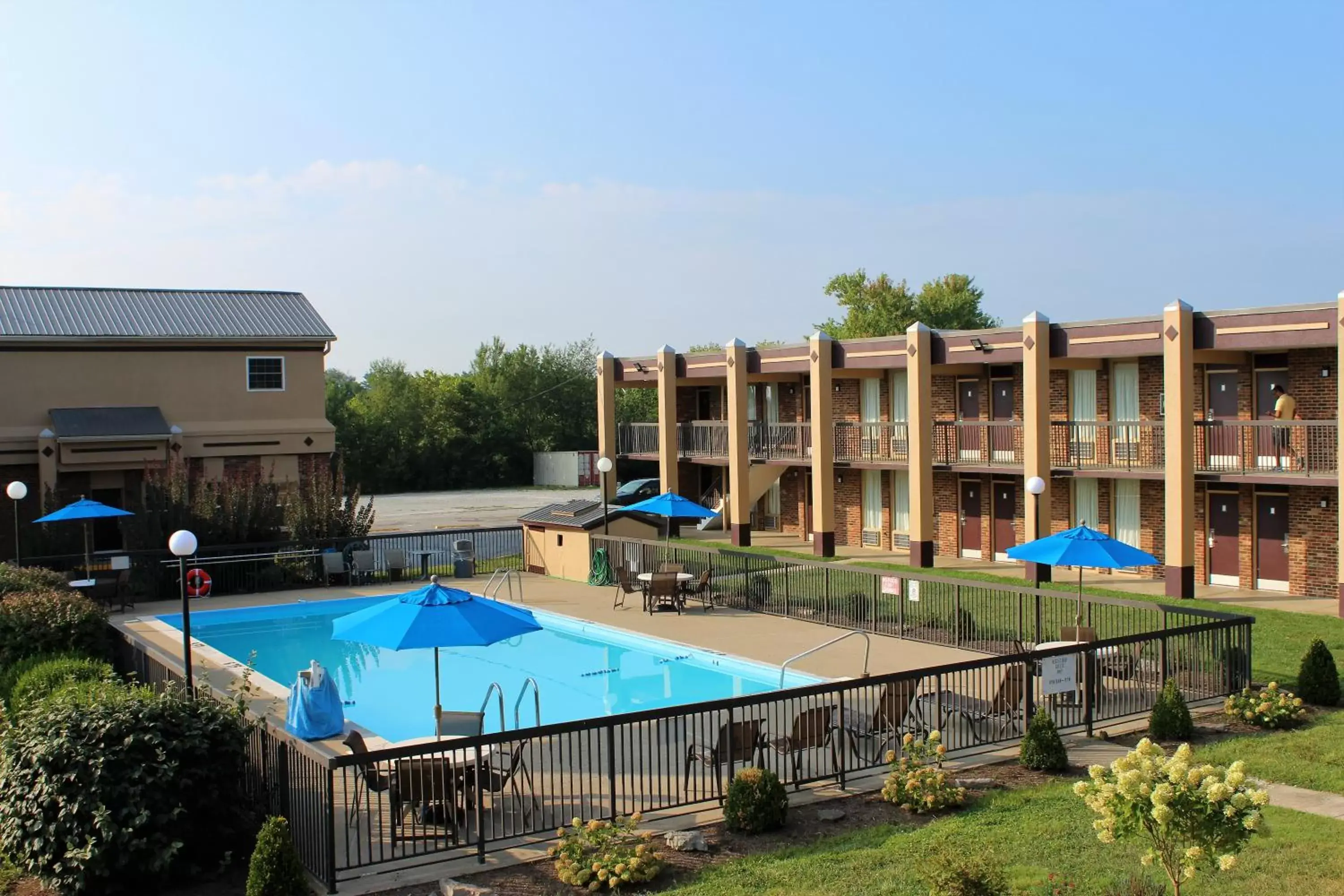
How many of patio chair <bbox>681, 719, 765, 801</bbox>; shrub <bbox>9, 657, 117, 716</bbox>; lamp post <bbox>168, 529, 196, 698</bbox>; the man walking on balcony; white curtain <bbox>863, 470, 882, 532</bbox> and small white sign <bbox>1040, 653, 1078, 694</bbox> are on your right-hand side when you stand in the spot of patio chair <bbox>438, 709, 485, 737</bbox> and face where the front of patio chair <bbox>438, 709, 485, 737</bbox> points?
2

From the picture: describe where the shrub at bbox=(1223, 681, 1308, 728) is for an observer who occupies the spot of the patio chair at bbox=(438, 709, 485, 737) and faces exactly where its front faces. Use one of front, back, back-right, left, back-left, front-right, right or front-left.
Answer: left

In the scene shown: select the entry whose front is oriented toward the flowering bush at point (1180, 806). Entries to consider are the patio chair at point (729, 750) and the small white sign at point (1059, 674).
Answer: the small white sign

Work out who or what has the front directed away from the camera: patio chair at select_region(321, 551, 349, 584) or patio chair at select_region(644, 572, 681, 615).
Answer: patio chair at select_region(644, 572, 681, 615)

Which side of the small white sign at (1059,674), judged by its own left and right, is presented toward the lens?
front

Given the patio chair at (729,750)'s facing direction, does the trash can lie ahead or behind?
ahead

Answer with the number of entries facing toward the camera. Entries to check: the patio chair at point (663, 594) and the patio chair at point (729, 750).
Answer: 0

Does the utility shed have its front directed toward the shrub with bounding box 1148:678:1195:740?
no

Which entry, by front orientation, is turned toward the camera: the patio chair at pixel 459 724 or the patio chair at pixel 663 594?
the patio chair at pixel 459 724

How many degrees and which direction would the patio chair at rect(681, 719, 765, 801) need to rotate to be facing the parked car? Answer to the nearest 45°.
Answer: approximately 45° to its right

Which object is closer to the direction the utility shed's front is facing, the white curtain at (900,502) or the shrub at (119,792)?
the shrub

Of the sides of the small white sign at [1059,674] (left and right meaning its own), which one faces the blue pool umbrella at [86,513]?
right

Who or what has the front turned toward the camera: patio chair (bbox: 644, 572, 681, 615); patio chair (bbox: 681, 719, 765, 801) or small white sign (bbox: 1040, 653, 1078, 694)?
the small white sign

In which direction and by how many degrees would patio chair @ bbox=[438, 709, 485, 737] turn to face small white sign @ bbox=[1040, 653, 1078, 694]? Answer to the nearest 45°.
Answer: approximately 90° to its left

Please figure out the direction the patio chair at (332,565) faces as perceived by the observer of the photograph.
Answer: facing the viewer and to the right of the viewer

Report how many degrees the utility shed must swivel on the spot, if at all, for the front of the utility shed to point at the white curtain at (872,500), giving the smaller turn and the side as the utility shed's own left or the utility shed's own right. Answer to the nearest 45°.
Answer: approximately 180°

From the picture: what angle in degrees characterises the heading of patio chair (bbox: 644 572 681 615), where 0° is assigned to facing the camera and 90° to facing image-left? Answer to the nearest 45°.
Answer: approximately 180°

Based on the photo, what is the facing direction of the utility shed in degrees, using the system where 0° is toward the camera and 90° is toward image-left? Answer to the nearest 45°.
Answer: approximately 45°
